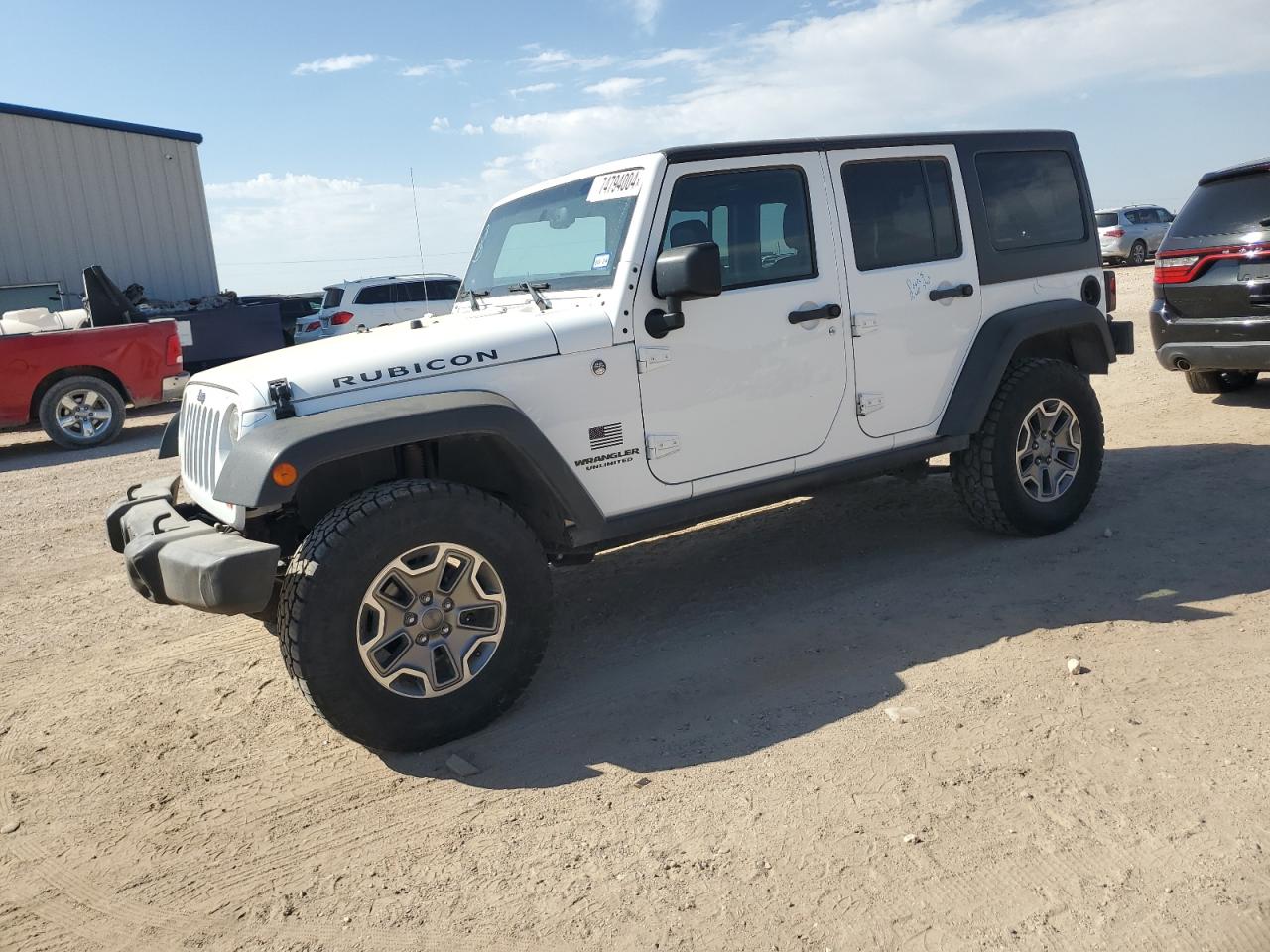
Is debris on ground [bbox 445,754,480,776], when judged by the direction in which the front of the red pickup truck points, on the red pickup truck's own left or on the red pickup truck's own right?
on the red pickup truck's own left

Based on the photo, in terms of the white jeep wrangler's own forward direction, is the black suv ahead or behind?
behind

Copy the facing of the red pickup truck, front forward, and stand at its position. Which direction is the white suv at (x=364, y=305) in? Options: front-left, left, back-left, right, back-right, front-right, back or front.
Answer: back-right

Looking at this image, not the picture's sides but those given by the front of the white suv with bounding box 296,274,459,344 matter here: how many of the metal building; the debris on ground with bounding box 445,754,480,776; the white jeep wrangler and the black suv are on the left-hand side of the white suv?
1

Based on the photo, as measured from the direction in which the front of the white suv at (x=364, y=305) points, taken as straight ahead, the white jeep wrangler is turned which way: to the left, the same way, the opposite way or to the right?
the opposite way

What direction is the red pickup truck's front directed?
to the viewer's left

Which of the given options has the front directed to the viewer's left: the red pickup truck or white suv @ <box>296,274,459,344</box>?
the red pickup truck

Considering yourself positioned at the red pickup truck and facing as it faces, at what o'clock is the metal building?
The metal building is roughly at 3 o'clock from the red pickup truck.

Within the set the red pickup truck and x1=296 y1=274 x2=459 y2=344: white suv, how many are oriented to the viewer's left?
1

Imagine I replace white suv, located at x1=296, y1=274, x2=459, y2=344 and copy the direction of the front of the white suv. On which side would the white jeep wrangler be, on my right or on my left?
on my right

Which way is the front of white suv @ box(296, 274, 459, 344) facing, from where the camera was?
facing away from the viewer and to the right of the viewer
